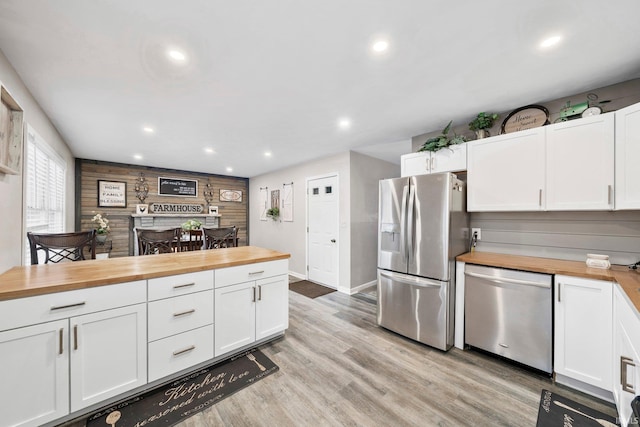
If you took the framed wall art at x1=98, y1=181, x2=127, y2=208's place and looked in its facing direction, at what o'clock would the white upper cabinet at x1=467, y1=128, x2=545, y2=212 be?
The white upper cabinet is roughly at 11 o'clock from the framed wall art.

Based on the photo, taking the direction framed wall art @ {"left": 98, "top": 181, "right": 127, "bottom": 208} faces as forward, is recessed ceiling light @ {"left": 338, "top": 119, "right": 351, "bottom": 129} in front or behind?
in front

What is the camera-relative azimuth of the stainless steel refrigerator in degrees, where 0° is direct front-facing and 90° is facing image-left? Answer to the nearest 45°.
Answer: approximately 45°

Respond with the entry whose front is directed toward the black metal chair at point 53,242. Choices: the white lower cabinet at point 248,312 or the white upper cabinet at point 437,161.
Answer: the white upper cabinet

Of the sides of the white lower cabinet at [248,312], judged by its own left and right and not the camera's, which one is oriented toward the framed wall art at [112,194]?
back

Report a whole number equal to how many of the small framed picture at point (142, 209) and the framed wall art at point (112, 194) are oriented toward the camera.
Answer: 2

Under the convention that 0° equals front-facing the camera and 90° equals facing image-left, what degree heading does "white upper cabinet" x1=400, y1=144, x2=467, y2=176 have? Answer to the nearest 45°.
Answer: approximately 45°

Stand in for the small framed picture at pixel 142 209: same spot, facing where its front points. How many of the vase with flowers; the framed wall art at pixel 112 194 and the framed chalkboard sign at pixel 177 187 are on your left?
1

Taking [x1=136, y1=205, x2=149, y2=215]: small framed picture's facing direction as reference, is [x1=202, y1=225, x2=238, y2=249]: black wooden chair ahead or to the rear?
ahead
